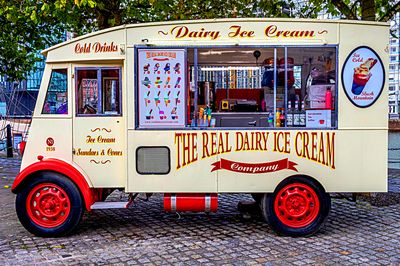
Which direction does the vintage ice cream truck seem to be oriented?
to the viewer's left
